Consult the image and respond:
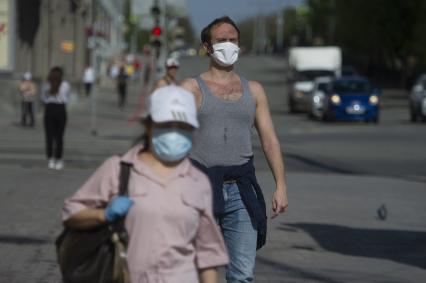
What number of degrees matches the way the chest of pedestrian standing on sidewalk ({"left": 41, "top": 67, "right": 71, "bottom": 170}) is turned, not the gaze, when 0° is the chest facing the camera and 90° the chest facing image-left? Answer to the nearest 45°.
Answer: approximately 180°

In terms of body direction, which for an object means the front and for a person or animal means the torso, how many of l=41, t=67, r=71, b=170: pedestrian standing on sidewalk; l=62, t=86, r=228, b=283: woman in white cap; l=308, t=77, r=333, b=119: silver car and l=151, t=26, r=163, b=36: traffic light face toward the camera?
3

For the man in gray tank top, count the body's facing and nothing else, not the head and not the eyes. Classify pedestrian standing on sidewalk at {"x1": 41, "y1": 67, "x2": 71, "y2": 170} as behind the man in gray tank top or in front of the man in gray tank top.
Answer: behind

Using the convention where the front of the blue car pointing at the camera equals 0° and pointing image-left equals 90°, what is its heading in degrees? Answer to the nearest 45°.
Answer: approximately 0°

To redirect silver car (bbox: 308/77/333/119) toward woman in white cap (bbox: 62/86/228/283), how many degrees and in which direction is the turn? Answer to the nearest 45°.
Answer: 0° — it already faces them

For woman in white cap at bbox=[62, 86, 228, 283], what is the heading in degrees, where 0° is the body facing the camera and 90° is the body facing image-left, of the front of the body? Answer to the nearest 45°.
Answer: approximately 0°
